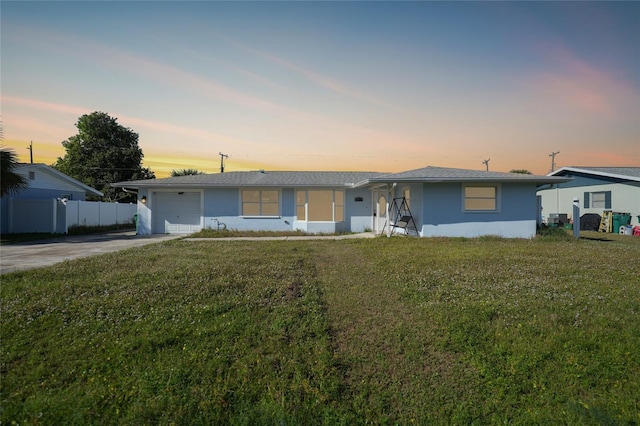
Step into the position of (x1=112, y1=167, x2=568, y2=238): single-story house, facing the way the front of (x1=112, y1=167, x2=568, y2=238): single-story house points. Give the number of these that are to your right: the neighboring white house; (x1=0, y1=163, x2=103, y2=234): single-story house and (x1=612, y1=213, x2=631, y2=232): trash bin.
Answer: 1

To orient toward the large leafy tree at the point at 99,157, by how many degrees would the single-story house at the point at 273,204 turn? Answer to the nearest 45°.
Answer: approximately 135° to its right

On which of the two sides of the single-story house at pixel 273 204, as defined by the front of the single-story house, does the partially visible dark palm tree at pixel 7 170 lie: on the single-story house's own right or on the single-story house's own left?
on the single-story house's own right

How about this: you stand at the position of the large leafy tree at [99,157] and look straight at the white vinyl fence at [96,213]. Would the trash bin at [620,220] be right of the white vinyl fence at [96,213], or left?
left

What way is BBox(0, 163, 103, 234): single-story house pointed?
toward the camera

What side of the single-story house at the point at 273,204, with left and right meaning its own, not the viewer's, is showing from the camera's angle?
front

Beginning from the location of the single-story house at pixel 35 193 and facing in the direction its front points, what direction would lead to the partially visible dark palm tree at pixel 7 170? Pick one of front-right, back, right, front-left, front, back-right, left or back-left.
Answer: front

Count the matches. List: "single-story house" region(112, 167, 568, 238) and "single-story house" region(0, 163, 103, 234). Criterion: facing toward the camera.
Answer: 2

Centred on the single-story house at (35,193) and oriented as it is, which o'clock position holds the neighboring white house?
The neighboring white house is roughly at 10 o'clock from the single-story house.

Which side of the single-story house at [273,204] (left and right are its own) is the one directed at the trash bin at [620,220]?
left

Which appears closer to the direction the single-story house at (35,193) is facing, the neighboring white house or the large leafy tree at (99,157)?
the neighboring white house

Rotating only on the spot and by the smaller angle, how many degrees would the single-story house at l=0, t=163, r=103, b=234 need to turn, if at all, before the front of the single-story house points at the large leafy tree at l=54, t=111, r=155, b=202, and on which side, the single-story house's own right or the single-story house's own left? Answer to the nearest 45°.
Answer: approximately 180°

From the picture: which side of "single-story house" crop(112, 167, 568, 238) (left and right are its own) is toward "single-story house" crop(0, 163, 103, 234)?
right
